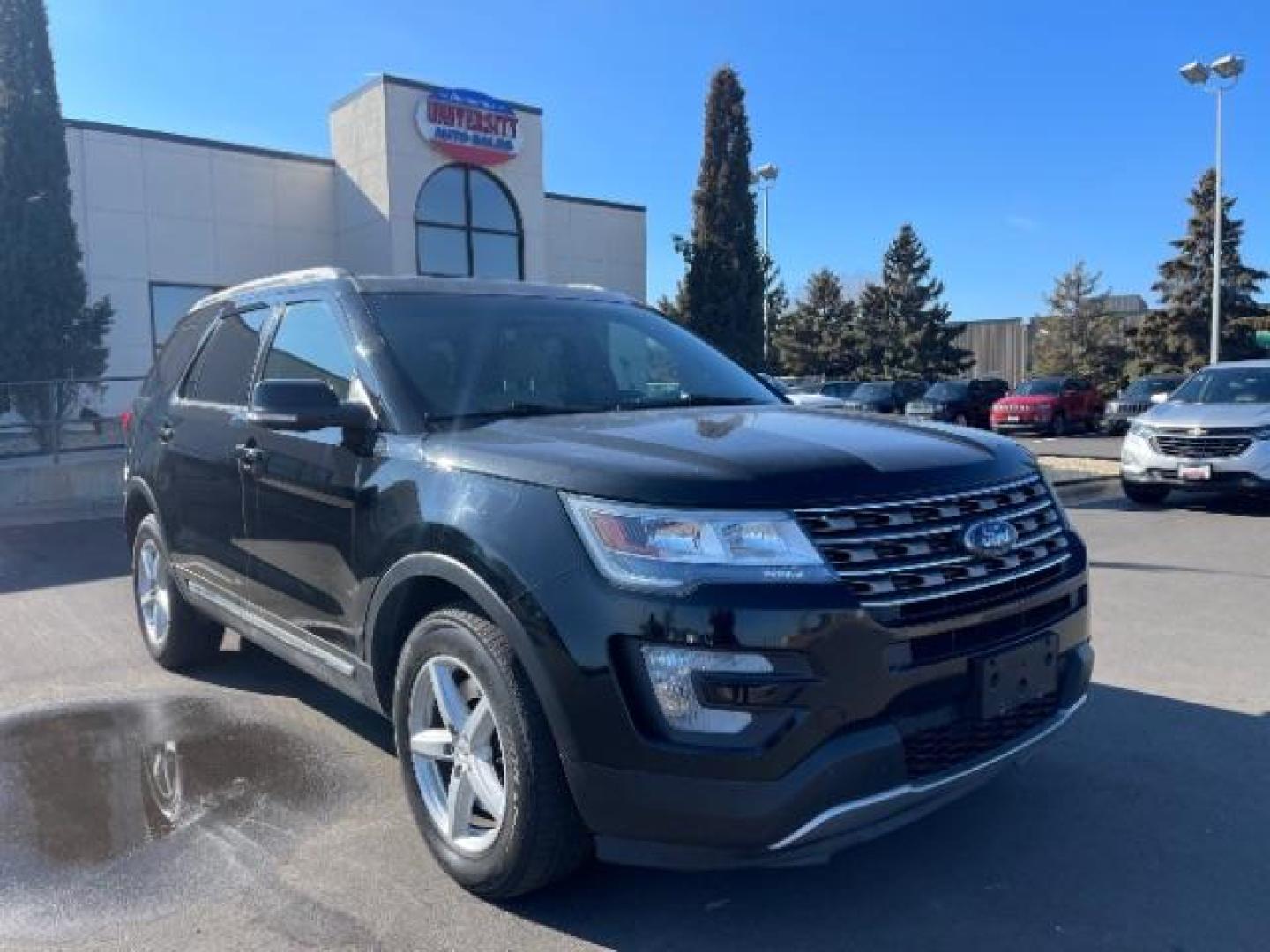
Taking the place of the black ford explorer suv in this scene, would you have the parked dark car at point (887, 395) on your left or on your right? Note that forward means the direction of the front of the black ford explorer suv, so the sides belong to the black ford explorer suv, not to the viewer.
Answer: on your left

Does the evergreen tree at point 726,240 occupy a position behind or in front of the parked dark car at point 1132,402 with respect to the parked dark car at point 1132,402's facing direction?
in front

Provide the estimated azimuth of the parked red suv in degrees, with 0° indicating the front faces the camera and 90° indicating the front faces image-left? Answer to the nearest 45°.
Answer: approximately 45°

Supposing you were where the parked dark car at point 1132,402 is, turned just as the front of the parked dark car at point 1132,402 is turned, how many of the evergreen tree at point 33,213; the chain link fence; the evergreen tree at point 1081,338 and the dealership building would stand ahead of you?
3

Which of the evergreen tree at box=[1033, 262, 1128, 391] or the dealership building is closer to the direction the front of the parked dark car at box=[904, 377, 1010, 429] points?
the dealership building

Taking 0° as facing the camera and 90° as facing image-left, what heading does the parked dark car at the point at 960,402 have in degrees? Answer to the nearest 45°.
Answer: approximately 45°

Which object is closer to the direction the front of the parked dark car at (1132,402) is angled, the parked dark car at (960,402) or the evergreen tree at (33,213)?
the evergreen tree

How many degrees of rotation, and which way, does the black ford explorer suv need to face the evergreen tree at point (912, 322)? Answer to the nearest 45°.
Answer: approximately 135° to its left

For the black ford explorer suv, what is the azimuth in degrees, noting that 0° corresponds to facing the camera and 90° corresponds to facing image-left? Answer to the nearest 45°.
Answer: approximately 315°
